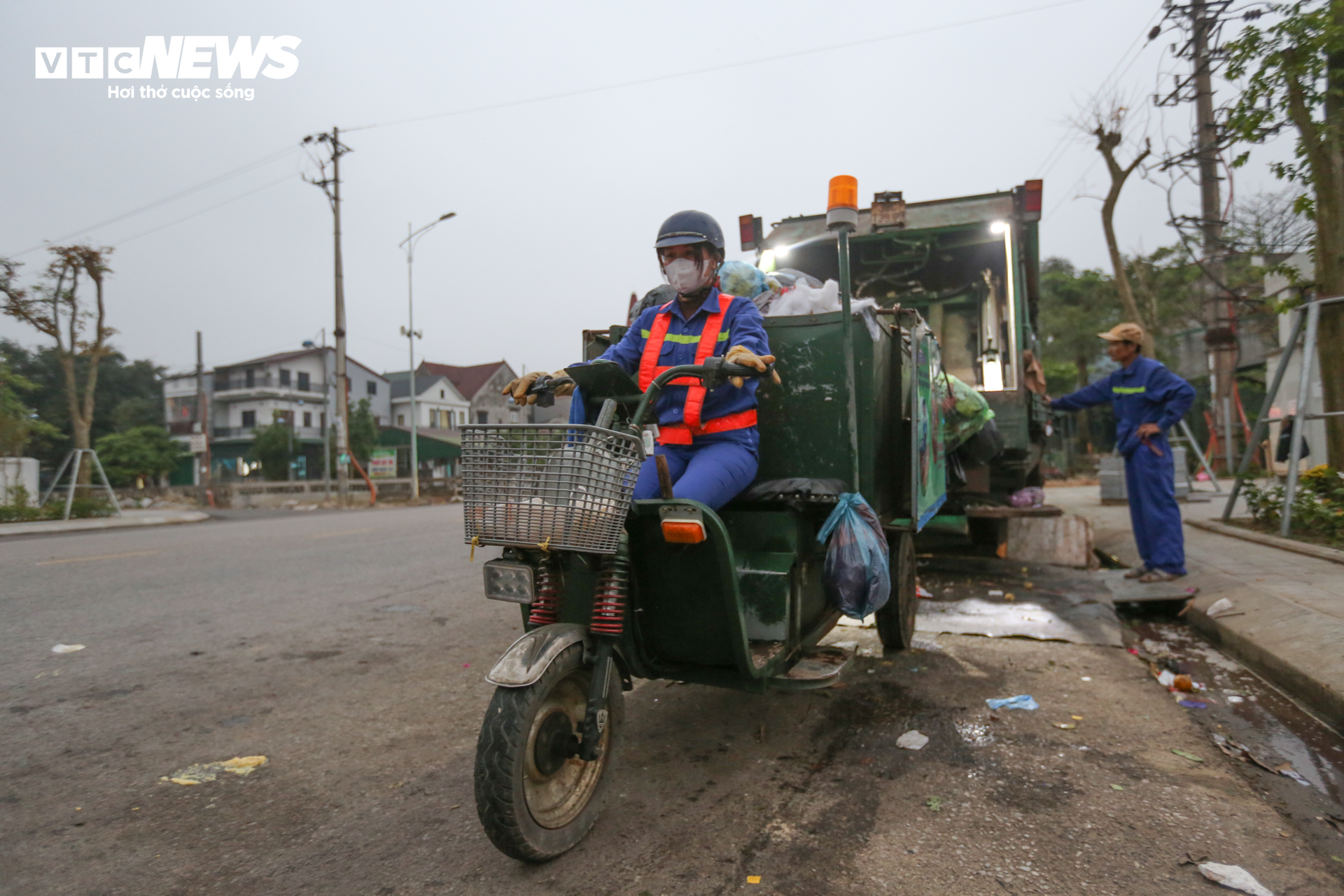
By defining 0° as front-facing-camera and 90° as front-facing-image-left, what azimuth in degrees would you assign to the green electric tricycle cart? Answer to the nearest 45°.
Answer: approximately 45°

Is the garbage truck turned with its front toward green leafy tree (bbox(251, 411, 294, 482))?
no

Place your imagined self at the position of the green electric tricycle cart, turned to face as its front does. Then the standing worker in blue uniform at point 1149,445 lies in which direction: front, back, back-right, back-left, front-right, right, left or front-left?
back

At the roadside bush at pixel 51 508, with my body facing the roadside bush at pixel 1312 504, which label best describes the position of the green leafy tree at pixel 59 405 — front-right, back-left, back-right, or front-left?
back-left

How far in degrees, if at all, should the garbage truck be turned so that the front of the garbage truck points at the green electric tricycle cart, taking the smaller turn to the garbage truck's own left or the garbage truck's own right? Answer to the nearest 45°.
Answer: approximately 180°

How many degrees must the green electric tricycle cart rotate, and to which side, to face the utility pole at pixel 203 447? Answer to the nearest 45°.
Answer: approximately 90° to its right

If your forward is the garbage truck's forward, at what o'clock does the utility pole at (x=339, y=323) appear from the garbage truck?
The utility pole is roughly at 10 o'clock from the garbage truck.

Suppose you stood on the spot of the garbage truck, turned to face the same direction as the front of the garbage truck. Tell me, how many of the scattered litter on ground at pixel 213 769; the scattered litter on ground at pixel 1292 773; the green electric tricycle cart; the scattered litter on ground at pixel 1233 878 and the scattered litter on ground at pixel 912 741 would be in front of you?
0

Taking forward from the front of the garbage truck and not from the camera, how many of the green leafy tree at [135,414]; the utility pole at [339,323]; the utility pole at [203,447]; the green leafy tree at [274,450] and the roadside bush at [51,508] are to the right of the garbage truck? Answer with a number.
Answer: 0

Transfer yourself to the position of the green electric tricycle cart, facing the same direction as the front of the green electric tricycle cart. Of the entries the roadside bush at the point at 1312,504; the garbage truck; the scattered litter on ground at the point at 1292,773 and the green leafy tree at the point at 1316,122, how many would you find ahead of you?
0

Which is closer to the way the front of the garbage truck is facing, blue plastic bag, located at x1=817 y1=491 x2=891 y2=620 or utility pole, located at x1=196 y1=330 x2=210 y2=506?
the utility pole

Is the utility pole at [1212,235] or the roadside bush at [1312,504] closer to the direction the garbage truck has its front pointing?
the utility pole

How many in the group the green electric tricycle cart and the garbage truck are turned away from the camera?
1

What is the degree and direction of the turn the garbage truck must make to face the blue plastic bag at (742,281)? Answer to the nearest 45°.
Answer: approximately 180°

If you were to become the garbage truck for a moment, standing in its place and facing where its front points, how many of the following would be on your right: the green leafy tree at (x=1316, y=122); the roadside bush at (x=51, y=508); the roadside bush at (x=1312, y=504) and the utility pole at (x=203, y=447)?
2

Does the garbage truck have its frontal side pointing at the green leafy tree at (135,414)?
no

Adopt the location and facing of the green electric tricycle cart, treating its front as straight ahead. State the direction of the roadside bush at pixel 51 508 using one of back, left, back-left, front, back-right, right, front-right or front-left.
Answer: right

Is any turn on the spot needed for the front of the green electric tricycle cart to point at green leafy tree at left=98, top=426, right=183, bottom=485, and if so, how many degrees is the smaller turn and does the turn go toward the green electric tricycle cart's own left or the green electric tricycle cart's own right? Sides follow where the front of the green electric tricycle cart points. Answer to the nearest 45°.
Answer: approximately 90° to the green electric tricycle cart's own right

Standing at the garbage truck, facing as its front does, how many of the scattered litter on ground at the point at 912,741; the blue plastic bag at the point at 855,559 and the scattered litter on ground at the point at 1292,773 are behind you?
3

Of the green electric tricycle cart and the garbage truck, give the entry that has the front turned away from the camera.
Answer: the garbage truck

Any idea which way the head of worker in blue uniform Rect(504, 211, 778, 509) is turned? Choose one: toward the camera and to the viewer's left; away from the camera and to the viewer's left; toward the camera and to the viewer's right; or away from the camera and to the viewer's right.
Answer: toward the camera and to the viewer's left

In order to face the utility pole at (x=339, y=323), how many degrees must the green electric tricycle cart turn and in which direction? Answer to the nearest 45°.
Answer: approximately 90° to its right

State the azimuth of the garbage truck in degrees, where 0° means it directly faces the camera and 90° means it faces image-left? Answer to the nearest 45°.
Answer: approximately 180°

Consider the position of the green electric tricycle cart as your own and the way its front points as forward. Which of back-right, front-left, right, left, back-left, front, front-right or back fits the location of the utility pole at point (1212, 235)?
back
